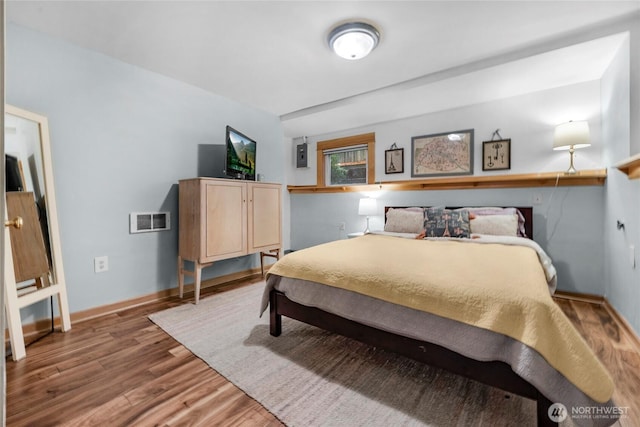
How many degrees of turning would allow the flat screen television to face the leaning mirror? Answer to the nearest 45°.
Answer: approximately 90° to its right

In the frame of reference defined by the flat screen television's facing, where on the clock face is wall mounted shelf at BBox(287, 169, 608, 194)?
The wall mounted shelf is roughly at 11 o'clock from the flat screen television.

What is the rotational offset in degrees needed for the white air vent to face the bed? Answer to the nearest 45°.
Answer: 0° — it already faces it

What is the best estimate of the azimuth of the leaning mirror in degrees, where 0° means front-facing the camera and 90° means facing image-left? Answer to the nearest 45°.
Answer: approximately 315°

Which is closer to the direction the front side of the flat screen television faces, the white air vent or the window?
the window
